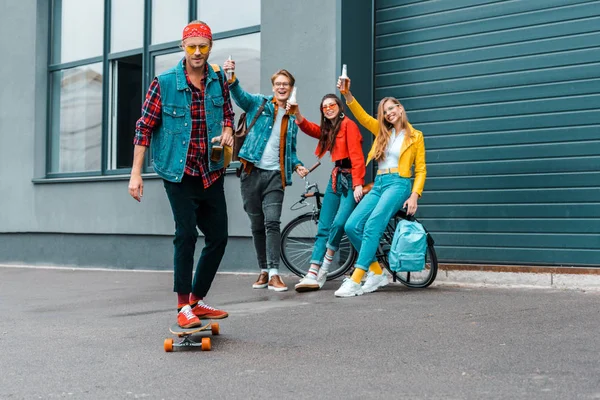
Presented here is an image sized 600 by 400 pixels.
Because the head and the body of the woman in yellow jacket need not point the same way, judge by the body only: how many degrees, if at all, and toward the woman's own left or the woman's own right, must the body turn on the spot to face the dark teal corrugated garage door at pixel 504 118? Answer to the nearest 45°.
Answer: approximately 180°

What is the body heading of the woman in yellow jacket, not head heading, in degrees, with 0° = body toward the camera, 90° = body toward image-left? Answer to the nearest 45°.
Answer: approximately 45°

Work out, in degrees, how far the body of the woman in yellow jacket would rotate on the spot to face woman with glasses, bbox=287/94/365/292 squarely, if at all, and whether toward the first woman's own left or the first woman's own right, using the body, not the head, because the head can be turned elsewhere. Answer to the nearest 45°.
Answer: approximately 90° to the first woman's own right

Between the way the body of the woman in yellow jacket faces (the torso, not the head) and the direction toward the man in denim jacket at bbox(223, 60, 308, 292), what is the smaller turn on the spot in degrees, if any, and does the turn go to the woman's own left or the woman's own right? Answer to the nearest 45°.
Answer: approximately 45° to the woman's own right

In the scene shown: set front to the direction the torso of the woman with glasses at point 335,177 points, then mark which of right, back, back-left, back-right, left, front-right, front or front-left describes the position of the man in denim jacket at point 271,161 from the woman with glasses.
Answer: front-right

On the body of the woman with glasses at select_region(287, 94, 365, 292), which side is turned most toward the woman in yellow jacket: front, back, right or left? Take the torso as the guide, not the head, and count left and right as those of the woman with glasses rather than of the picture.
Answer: left

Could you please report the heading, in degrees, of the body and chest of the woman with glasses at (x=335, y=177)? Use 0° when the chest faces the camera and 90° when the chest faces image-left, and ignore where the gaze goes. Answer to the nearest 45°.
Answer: approximately 45°
